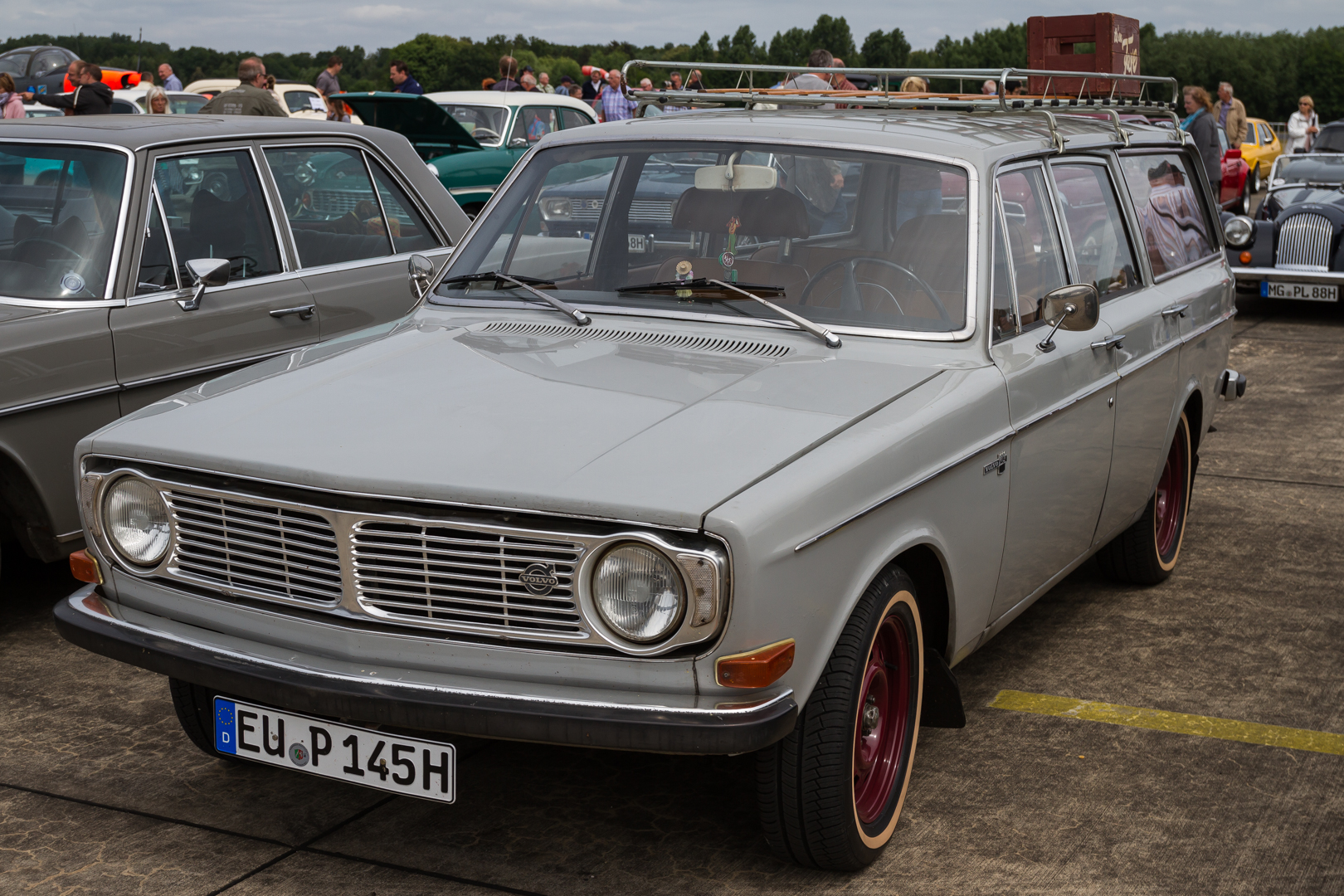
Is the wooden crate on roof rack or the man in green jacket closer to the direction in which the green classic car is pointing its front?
the man in green jacket

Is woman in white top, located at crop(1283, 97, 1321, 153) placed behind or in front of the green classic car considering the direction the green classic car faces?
behind

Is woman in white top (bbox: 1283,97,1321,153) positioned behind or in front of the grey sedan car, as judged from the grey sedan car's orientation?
behind

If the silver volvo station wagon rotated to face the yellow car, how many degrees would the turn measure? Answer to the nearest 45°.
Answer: approximately 180°

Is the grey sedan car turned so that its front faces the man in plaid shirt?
no

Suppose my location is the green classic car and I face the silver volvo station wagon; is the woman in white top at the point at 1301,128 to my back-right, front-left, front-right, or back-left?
back-left

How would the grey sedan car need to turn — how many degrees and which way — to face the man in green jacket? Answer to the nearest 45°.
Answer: approximately 135° to its right

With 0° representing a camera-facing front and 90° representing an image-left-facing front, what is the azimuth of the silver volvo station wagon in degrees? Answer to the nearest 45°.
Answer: approximately 45°

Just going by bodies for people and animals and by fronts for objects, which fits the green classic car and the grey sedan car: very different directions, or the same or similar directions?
same or similar directions

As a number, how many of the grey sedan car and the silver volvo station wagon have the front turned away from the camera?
0

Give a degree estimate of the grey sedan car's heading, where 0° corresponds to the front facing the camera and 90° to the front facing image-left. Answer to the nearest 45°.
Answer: approximately 45°

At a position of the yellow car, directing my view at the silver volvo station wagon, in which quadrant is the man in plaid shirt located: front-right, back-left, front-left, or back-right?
front-right

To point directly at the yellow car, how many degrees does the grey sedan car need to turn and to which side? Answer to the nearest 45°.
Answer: approximately 180°

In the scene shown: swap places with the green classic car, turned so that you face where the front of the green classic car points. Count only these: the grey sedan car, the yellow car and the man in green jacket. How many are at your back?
1

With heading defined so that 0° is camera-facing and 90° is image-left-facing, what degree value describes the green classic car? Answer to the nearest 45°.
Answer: approximately 45°

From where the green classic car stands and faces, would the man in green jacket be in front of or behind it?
in front

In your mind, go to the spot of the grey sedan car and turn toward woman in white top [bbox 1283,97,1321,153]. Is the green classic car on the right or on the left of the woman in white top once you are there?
left

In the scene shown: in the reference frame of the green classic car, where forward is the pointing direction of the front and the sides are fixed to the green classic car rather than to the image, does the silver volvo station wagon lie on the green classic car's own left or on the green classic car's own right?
on the green classic car's own left

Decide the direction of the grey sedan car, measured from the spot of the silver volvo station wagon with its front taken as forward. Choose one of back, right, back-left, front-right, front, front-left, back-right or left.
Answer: right

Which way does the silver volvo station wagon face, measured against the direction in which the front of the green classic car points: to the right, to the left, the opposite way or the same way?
the same way
